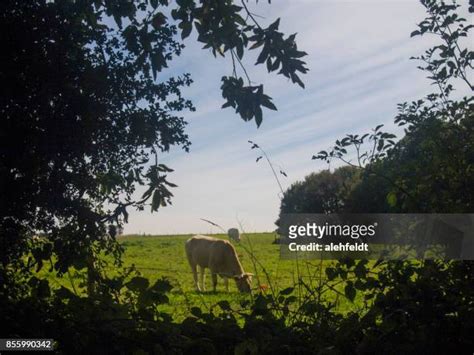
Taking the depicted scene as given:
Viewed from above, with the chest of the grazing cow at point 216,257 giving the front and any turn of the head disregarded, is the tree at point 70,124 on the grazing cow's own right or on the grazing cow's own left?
on the grazing cow's own right
